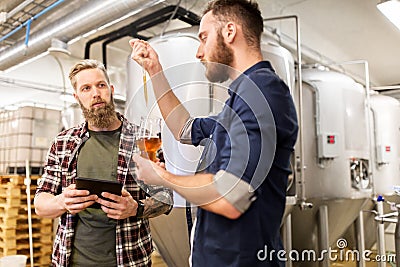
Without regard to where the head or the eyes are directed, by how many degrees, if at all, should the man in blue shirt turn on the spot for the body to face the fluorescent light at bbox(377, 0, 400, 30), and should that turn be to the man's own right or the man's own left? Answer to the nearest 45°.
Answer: approximately 135° to the man's own right

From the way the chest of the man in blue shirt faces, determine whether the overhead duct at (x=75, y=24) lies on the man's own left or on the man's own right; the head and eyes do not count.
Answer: on the man's own right

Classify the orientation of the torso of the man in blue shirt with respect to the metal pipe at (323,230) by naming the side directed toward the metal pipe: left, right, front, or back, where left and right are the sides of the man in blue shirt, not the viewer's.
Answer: right

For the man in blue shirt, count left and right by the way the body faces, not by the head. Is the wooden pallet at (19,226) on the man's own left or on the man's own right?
on the man's own right

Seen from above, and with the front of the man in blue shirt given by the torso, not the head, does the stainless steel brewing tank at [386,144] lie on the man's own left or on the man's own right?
on the man's own right

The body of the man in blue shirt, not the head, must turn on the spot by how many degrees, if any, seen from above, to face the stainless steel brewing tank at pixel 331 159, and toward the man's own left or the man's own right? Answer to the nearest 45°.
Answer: approximately 90° to the man's own right

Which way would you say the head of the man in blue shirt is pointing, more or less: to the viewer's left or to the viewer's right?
to the viewer's left

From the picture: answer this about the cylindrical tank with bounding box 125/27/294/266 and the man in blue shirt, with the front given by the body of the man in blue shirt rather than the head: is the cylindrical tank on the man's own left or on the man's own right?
on the man's own right

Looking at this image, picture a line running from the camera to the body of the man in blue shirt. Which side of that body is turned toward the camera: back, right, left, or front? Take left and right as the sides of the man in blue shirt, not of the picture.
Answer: left
